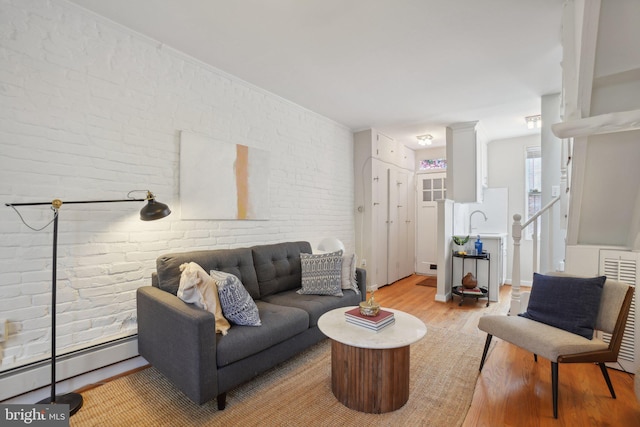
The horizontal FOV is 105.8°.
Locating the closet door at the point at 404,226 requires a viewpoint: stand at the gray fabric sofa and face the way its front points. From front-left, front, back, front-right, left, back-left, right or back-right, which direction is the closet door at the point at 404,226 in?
left

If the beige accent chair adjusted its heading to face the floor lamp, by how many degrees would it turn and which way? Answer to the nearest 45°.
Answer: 0° — it already faces it

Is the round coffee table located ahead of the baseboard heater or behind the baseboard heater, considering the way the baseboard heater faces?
ahead

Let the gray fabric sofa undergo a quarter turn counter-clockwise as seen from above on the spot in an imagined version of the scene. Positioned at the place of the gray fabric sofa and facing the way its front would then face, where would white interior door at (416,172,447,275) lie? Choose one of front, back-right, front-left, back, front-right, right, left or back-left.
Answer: front

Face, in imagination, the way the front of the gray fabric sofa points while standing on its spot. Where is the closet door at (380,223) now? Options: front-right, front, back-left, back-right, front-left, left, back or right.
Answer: left

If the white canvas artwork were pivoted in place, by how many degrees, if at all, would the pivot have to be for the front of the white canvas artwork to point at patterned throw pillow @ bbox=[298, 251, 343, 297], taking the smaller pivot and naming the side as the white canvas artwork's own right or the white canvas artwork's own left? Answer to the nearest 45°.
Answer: approximately 45° to the white canvas artwork's own left

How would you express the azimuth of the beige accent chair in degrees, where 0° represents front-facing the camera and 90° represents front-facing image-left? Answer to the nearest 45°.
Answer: approximately 45°

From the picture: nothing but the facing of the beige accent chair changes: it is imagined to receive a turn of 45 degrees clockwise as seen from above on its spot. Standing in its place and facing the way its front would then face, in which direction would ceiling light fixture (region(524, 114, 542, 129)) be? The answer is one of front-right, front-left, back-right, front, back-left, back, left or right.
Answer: right

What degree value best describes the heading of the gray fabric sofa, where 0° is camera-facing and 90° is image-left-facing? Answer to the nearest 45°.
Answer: approximately 315°

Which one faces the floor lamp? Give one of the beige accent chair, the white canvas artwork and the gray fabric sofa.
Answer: the beige accent chair

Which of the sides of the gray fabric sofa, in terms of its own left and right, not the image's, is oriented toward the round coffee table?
front
